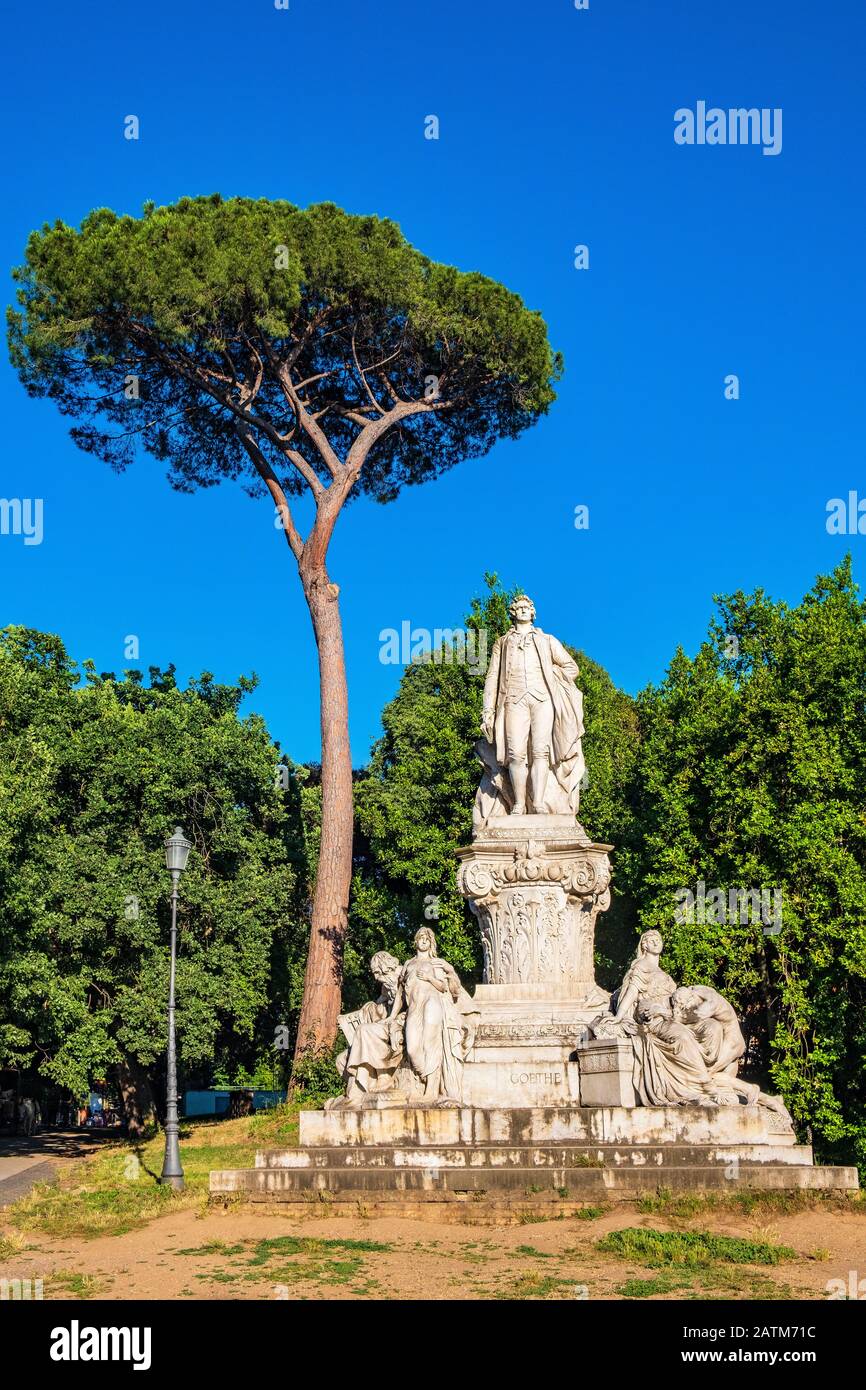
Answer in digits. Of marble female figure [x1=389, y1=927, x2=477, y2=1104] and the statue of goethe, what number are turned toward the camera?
2

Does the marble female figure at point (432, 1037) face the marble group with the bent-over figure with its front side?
no

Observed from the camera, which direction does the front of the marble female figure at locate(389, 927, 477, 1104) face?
facing the viewer

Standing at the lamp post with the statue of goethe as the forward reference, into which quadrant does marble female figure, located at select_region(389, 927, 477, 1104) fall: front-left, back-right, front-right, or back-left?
front-right

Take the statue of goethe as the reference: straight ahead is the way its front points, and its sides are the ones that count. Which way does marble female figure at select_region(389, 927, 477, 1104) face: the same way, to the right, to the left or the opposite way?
the same way

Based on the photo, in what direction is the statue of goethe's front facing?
toward the camera

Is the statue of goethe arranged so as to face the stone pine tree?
no

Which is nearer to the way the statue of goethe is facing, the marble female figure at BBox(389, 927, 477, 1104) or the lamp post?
the marble female figure

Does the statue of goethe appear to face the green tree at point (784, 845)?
no

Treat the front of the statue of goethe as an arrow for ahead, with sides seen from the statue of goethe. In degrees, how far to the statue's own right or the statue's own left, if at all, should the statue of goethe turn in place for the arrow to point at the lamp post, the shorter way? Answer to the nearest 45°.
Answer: approximately 90° to the statue's own right

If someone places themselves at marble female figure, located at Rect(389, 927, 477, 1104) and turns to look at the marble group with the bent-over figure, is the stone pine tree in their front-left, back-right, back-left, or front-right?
back-left

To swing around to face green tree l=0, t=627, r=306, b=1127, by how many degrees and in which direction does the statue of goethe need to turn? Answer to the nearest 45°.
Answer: approximately 135° to its right

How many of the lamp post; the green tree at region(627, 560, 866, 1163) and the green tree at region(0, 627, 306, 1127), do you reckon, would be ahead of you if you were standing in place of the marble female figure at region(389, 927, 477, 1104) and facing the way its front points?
0
